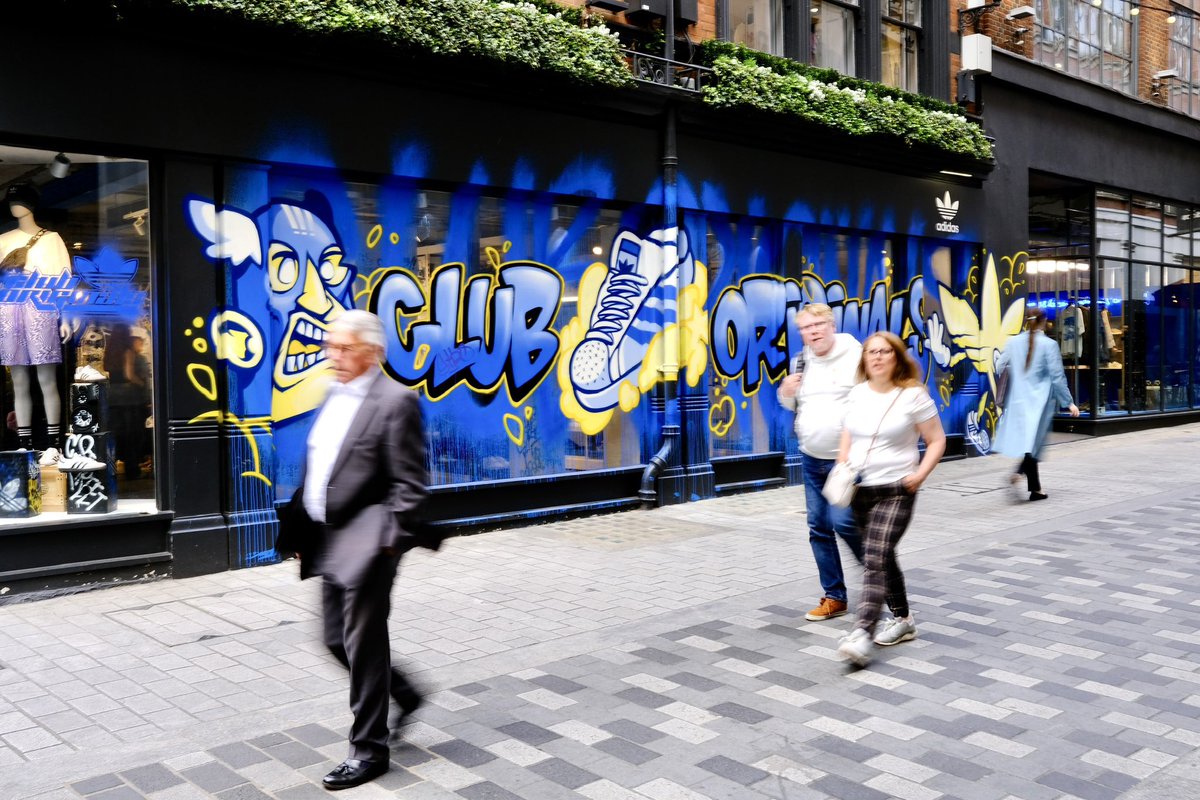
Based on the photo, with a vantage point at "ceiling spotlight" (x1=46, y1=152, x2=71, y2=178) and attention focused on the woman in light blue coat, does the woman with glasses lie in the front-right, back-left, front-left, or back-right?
front-right

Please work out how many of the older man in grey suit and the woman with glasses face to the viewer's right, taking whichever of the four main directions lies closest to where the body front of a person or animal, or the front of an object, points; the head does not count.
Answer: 0

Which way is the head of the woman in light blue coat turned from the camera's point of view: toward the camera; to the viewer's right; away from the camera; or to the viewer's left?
away from the camera

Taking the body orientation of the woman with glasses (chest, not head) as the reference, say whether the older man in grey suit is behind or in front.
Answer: in front

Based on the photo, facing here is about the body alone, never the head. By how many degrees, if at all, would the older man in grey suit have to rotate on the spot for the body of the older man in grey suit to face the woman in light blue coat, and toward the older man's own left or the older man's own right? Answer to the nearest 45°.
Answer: approximately 180°
